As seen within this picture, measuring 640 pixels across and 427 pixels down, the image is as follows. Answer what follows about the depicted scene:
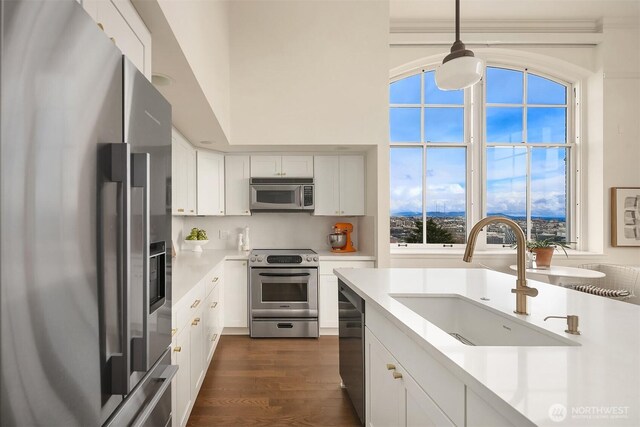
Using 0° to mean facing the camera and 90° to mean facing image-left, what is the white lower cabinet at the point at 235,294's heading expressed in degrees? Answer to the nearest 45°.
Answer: approximately 0°

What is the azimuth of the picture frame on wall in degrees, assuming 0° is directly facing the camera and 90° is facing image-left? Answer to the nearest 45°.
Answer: approximately 315°

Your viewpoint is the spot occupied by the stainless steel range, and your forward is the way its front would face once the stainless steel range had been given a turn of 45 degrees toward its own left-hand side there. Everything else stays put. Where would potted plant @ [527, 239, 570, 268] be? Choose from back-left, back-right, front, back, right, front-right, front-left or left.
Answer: front-left

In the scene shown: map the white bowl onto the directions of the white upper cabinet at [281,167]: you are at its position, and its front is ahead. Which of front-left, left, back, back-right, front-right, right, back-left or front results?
right

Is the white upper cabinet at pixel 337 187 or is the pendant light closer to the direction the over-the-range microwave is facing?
the pendant light

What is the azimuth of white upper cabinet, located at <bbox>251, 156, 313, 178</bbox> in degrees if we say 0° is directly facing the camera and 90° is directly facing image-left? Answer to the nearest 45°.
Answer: approximately 0°
